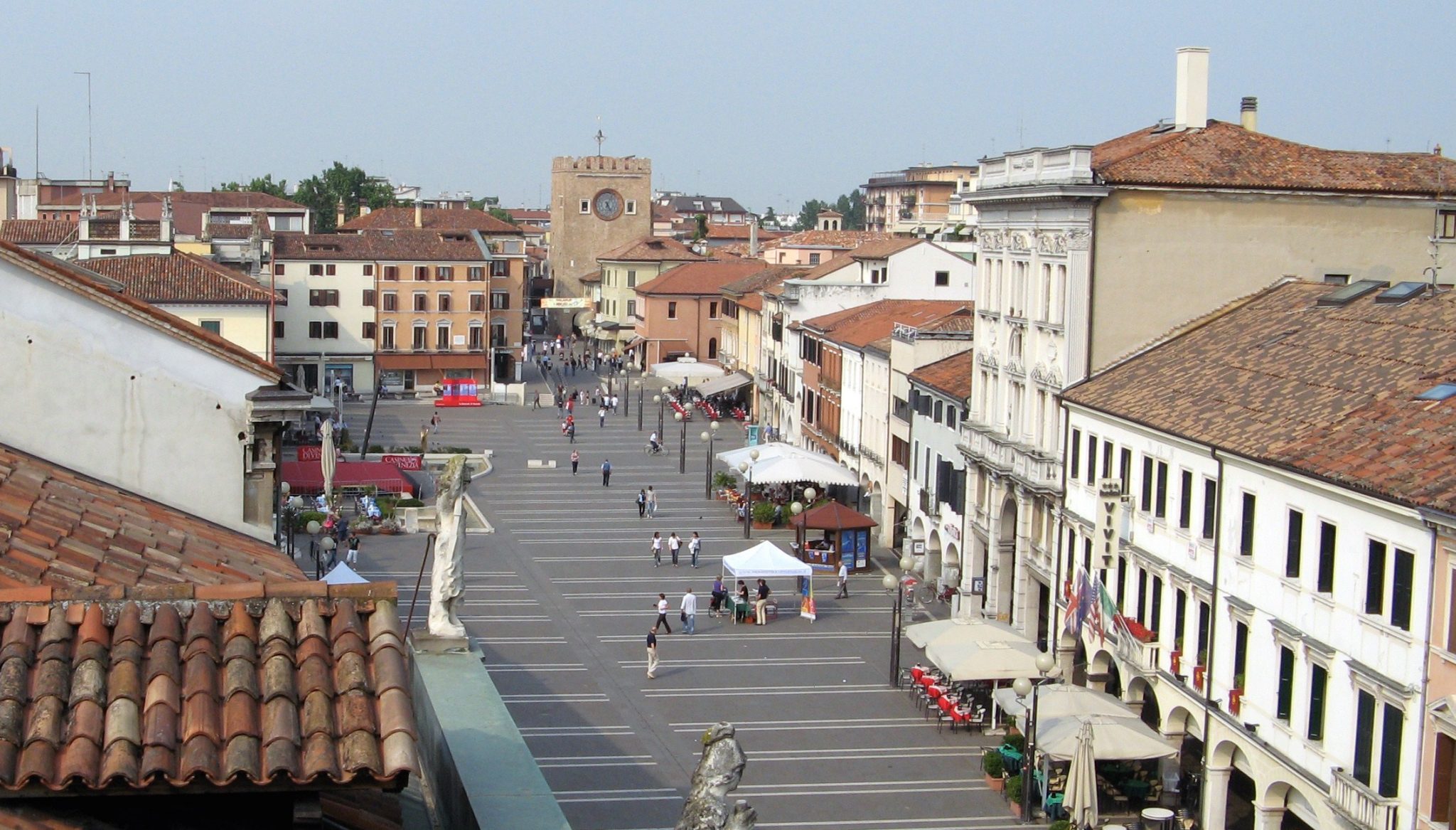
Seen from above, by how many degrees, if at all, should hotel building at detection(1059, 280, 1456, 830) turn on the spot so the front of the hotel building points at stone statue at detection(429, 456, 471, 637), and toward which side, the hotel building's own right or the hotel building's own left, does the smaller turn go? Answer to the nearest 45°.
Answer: approximately 45° to the hotel building's own left

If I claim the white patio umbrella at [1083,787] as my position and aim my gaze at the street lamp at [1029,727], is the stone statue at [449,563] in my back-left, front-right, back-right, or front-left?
back-left

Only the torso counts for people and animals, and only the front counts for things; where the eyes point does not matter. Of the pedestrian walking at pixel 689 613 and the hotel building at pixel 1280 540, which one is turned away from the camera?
the pedestrian walking

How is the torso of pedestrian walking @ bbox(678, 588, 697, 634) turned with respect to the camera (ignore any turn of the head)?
away from the camera

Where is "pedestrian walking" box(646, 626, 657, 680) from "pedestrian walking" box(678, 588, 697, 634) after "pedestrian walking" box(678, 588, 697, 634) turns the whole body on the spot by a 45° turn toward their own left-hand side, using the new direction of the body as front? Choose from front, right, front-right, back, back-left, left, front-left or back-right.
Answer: back-left

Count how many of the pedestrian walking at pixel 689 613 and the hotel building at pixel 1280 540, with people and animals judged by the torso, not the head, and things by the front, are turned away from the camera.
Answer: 1

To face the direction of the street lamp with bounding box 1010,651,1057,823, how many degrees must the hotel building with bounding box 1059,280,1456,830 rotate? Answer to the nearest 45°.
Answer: approximately 45° to its right

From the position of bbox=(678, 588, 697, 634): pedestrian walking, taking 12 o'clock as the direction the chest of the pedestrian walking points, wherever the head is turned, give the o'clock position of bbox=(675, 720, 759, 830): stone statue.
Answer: The stone statue is roughly at 6 o'clock from the pedestrian walking.

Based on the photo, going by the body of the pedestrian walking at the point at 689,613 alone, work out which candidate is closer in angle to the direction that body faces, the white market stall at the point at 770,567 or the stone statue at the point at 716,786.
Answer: the white market stall

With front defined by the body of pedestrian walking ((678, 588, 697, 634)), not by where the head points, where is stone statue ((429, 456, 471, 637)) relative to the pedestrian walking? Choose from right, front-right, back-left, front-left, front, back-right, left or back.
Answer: back

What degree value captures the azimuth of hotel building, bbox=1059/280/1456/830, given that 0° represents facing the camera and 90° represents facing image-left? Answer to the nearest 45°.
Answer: approximately 45°
